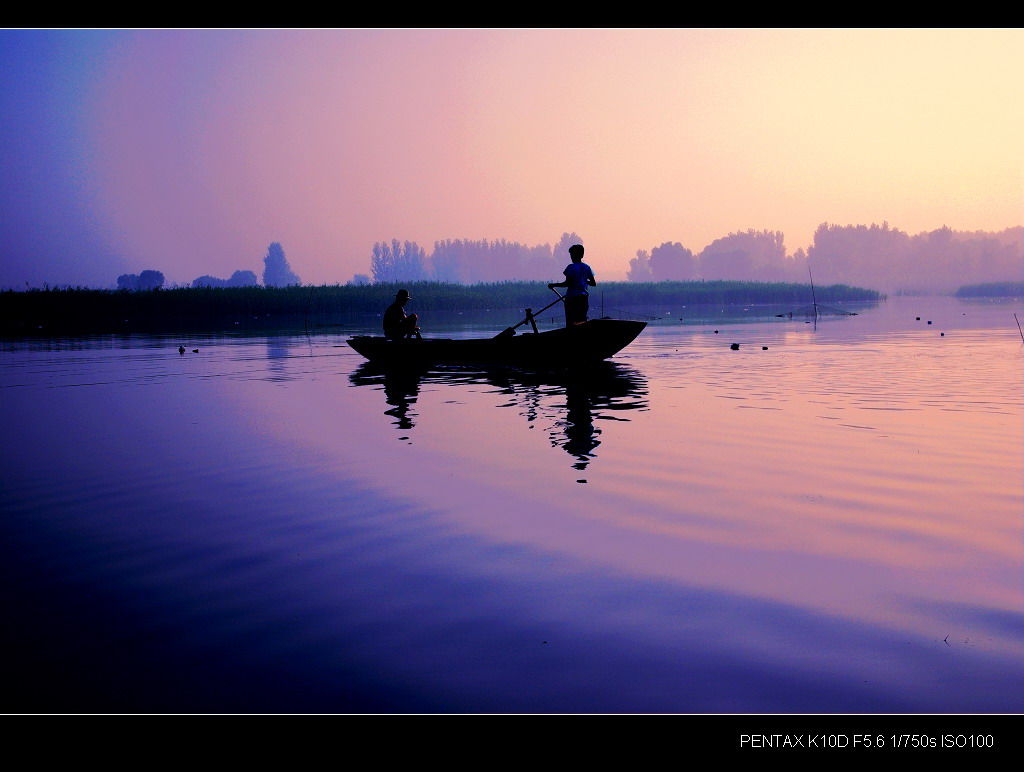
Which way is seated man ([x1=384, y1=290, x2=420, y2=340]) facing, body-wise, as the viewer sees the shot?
to the viewer's right

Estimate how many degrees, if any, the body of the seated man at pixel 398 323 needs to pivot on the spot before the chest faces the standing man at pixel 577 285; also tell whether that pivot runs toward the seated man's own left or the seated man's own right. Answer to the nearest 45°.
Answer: approximately 45° to the seated man's own right
